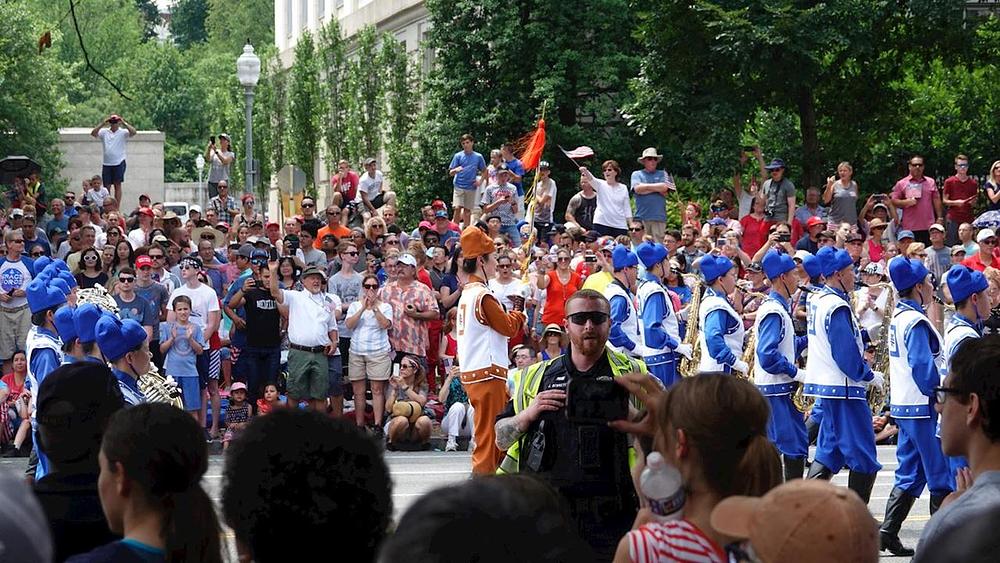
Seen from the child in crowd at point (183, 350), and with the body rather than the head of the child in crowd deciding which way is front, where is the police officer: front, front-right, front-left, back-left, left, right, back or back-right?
front

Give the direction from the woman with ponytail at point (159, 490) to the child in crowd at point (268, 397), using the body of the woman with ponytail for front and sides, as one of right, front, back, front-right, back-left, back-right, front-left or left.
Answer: front-right

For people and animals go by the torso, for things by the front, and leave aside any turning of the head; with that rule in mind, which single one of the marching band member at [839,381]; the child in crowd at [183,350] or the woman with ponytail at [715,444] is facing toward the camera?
the child in crowd

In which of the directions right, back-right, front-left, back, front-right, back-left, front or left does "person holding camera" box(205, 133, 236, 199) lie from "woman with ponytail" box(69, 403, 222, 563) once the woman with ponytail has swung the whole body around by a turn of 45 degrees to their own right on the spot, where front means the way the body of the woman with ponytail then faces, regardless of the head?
front

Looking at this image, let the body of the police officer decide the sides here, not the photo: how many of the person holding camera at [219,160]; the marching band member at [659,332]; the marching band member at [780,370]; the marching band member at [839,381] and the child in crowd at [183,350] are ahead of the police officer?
0

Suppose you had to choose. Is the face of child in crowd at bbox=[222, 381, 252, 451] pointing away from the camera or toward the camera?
toward the camera

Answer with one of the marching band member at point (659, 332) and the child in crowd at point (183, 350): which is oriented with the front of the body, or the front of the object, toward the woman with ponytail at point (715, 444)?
the child in crowd

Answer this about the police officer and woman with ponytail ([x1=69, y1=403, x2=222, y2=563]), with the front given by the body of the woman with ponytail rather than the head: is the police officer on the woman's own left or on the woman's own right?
on the woman's own right

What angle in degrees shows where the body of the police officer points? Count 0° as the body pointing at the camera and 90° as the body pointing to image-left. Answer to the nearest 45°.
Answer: approximately 0°

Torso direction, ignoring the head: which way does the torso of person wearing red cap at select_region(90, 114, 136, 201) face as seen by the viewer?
toward the camera

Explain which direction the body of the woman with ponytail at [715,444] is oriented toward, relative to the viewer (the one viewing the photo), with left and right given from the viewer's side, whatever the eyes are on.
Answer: facing away from the viewer and to the left of the viewer
